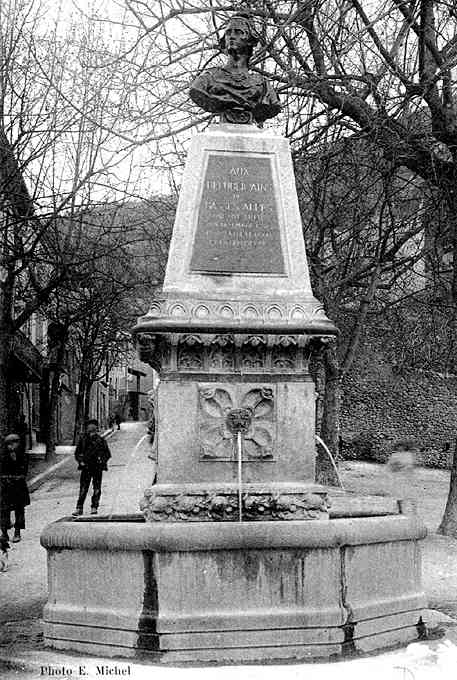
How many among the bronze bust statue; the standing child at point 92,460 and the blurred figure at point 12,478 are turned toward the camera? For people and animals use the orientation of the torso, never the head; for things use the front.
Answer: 3

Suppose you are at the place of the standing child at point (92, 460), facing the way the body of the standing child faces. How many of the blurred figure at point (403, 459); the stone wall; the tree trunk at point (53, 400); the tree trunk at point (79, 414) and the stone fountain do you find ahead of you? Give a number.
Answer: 1

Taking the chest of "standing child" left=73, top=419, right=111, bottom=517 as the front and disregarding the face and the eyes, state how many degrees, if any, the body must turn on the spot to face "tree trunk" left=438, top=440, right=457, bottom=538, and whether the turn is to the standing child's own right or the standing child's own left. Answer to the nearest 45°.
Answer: approximately 45° to the standing child's own left

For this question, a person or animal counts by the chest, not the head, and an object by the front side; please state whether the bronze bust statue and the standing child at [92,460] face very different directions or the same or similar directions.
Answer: same or similar directions

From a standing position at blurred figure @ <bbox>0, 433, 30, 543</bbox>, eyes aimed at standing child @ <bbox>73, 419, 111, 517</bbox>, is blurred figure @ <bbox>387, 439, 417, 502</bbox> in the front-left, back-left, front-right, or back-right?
front-right

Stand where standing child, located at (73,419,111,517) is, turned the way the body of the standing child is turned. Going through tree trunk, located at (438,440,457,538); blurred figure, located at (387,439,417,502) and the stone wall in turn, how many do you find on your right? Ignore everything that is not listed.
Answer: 0

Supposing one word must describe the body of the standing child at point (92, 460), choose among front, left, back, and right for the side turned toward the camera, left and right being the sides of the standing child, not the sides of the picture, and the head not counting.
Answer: front

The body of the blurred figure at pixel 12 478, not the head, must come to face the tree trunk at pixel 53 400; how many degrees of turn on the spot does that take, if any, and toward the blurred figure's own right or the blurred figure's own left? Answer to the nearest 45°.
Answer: approximately 180°

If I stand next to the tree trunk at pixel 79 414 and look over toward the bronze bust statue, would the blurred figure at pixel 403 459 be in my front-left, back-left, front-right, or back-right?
front-left

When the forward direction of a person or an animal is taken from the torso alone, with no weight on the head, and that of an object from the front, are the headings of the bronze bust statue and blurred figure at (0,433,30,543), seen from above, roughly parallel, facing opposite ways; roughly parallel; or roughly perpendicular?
roughly parallel

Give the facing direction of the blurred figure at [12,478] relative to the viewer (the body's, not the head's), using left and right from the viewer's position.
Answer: facing the viewer

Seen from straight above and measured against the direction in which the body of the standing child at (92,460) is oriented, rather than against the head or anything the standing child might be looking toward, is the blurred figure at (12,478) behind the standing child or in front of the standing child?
in front

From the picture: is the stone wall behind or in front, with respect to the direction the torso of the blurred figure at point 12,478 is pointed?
behind

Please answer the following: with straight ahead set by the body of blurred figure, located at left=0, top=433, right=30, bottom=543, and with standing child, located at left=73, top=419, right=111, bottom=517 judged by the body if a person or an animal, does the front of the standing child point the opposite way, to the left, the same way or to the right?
the same way

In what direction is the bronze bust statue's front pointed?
toward the camera
